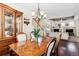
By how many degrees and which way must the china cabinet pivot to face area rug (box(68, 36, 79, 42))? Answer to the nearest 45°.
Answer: approximately 45° to its left

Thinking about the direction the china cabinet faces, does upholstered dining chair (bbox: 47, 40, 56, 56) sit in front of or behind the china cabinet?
in front

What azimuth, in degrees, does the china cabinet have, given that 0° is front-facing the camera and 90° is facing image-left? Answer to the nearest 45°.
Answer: approximately 315°

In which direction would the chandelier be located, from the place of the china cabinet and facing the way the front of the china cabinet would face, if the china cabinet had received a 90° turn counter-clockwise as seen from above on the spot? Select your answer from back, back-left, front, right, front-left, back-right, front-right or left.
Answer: front-right
